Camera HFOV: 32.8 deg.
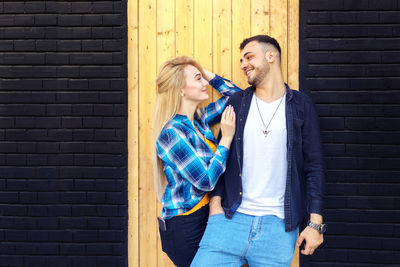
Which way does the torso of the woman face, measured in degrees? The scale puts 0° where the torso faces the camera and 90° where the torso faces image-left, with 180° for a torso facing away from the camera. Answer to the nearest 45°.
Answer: approximately 270°

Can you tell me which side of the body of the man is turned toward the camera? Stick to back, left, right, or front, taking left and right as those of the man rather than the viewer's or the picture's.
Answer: front

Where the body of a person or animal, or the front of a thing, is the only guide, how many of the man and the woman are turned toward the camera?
1

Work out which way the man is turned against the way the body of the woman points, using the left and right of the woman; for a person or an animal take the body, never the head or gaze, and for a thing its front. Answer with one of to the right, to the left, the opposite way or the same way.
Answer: to the right

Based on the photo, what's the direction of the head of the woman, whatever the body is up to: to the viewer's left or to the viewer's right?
to the viewer's right
